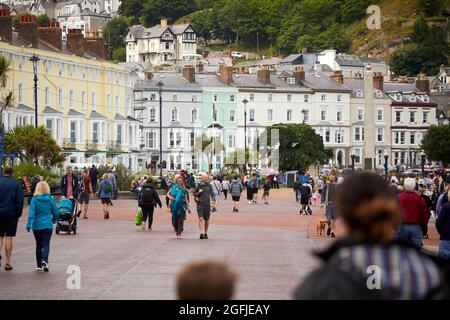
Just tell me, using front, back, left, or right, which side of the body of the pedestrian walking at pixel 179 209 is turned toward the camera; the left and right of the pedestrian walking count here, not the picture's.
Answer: front

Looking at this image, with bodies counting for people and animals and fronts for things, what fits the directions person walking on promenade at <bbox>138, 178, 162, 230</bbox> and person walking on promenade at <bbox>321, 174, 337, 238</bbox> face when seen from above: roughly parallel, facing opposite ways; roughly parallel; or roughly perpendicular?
roughly parallel, facing opposite ways

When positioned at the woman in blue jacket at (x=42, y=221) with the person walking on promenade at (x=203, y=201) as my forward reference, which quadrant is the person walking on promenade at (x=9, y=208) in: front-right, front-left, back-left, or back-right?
back-left

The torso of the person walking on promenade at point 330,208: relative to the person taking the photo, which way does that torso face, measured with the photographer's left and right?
facing the viewer

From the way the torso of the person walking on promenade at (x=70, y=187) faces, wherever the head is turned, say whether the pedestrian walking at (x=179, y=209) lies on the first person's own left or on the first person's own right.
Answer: on the first person's own left

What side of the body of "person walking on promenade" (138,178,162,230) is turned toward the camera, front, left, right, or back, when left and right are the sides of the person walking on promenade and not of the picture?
back
